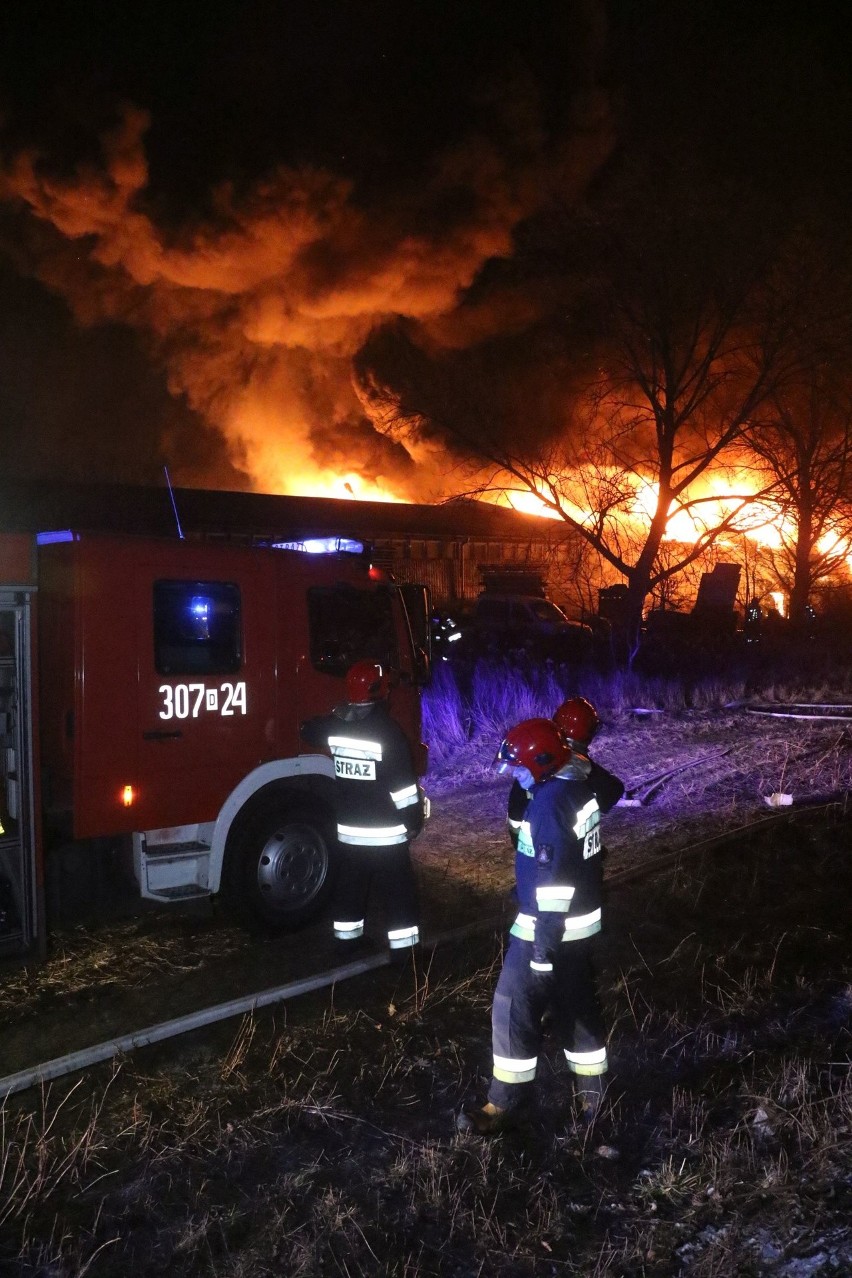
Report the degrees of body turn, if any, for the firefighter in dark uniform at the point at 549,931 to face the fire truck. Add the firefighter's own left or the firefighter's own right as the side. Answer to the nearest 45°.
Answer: approximately 45° to the firefighter's own right

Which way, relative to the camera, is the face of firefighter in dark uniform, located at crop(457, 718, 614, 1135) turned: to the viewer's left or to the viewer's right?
to the viewer's left

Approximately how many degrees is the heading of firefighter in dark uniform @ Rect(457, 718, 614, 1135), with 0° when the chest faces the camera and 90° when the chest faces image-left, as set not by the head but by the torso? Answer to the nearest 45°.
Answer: approximately 90°

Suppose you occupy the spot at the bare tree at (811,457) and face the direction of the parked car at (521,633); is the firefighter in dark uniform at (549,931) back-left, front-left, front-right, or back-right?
front-left

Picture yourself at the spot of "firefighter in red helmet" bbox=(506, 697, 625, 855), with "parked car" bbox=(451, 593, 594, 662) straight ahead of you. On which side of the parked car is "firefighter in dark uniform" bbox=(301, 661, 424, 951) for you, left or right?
left

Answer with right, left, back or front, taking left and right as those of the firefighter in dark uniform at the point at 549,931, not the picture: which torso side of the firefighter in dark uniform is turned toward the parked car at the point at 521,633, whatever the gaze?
right

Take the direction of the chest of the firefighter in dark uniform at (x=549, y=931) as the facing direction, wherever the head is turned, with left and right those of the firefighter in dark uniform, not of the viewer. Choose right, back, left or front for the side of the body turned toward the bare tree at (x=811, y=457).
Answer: right
